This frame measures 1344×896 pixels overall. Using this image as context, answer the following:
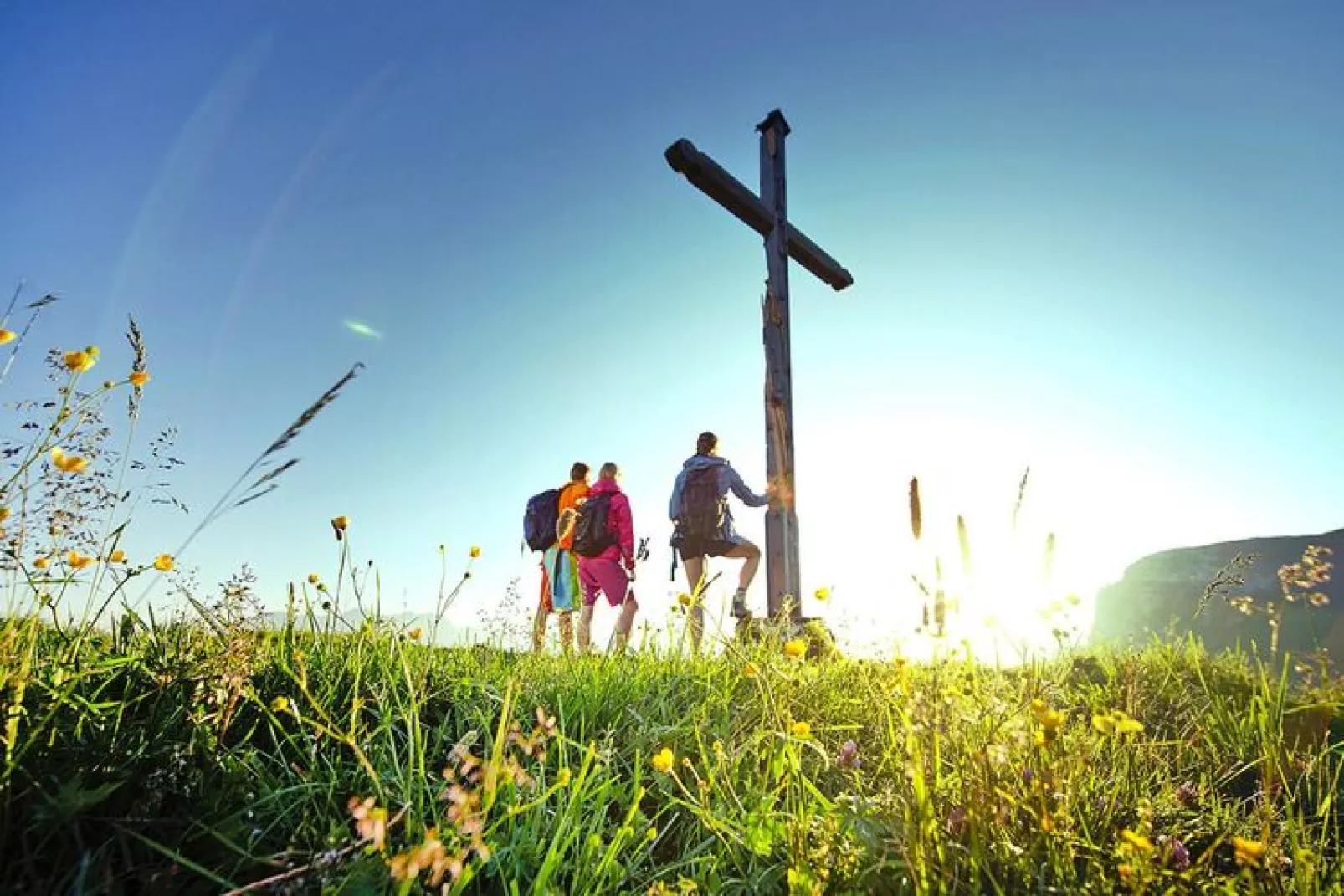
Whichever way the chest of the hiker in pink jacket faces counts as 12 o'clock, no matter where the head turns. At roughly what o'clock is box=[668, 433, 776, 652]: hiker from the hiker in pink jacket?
The hiker is roughly at 2 o'clock from the hiker in pink jacket.

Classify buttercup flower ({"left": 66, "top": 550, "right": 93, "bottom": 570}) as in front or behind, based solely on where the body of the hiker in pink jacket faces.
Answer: behind

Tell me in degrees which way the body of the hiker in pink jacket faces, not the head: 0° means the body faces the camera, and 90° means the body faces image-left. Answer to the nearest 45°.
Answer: approximately 225°

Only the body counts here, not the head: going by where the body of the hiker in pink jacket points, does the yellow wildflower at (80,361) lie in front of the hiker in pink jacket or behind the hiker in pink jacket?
behind

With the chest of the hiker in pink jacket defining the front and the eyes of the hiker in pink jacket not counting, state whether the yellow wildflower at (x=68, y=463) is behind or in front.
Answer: behind
